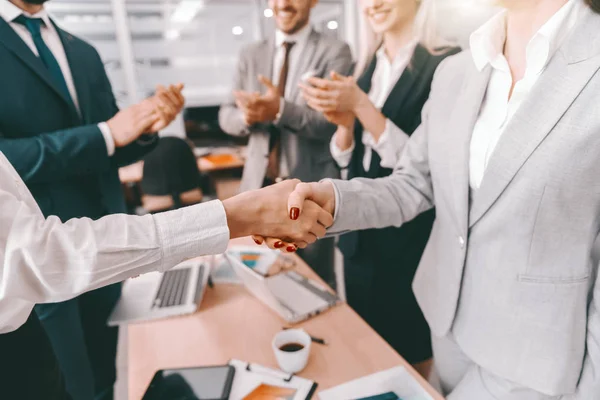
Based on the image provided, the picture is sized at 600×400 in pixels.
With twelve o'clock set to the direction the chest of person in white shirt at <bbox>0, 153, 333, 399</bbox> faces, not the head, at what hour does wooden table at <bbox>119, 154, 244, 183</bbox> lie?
The wooden table is roughly at 9 o'clock from the person in white shirt.

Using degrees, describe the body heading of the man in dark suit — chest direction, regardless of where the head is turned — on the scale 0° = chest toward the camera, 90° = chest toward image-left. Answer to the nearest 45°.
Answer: approximately 315°

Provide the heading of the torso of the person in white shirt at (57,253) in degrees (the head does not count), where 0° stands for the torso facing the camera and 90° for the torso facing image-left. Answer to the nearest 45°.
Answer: approximately 270°
